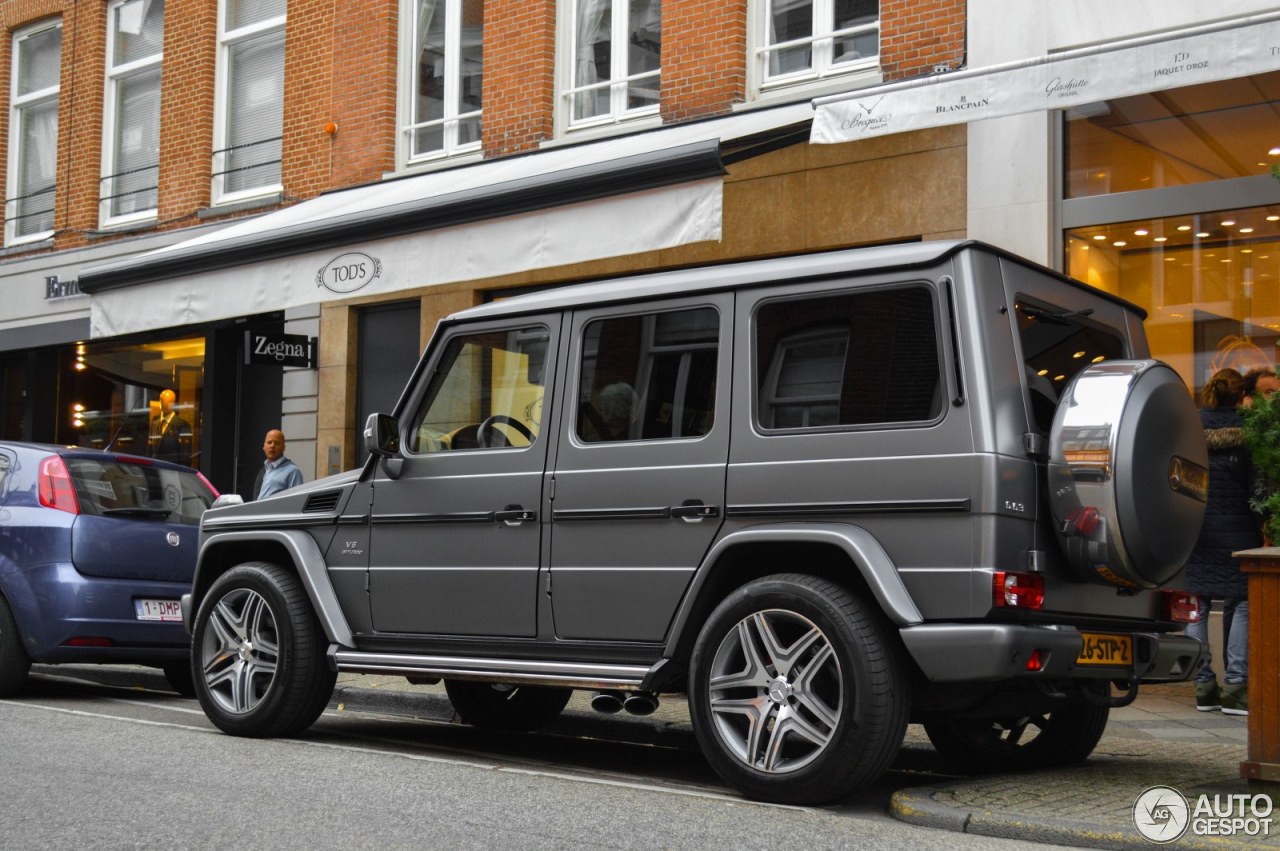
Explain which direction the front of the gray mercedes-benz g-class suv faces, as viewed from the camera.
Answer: facing away from the viewer and to the left of the viewer

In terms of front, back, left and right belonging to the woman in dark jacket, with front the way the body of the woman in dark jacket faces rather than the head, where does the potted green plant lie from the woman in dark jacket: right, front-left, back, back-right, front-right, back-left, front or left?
back

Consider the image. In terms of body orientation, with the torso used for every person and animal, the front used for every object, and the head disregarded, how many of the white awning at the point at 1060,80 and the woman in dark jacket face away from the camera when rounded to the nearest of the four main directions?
1

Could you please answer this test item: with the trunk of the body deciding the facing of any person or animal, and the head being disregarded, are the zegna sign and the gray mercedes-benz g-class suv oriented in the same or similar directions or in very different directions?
very different directions

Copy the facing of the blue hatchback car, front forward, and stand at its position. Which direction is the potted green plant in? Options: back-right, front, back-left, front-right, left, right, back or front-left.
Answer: back

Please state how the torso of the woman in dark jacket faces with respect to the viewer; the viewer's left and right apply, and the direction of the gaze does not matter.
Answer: facing away from the viewer

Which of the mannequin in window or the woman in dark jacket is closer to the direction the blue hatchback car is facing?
the mannequin in window

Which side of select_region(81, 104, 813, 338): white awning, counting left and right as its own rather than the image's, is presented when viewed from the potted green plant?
left

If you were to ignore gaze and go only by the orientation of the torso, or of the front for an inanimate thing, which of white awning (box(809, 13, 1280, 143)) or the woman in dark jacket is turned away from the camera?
the woman in dark jacket

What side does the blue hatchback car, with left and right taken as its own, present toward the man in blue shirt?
right

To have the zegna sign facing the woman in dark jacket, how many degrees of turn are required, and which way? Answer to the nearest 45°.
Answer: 0° — it already faces them

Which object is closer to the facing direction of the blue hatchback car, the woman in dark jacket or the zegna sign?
the zegna sign
